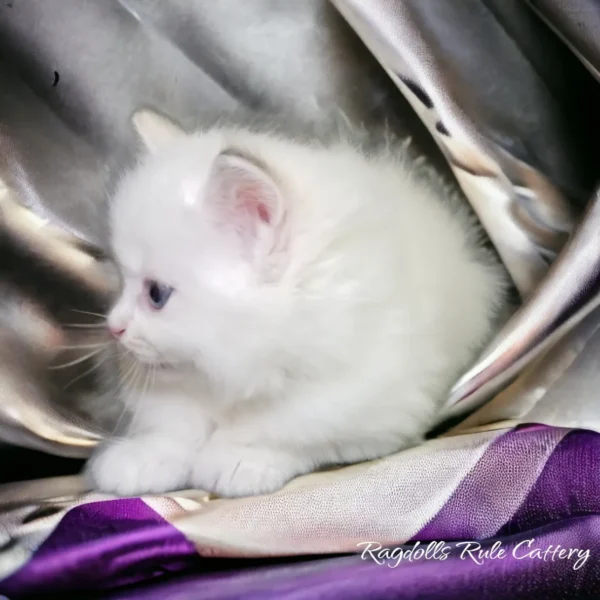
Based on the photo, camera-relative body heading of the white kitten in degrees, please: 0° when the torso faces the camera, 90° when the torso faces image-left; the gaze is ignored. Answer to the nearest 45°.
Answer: approximately 90°
